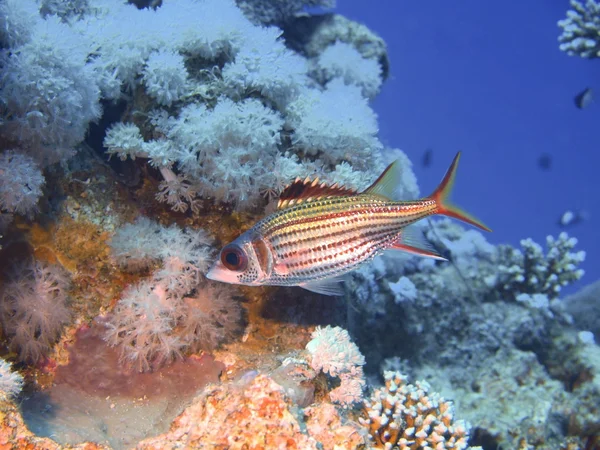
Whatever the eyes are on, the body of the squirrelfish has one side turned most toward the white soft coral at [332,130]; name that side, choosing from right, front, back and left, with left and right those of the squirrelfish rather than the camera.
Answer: right

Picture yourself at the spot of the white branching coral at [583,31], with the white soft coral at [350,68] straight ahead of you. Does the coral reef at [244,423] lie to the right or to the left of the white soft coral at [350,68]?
left

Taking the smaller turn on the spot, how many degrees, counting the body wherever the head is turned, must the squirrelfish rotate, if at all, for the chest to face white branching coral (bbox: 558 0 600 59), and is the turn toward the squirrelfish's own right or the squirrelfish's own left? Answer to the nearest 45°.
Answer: approximately 90° to the squirrelfish's own right

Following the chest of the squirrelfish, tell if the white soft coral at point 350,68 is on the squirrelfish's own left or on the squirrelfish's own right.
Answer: on the squirrelfish's own right

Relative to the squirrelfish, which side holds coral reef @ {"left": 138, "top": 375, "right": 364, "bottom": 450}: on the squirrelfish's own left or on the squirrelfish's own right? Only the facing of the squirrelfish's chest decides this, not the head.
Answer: on the squirrelfish's own left

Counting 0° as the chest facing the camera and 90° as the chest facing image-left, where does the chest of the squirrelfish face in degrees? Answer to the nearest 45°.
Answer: approximately 90°
